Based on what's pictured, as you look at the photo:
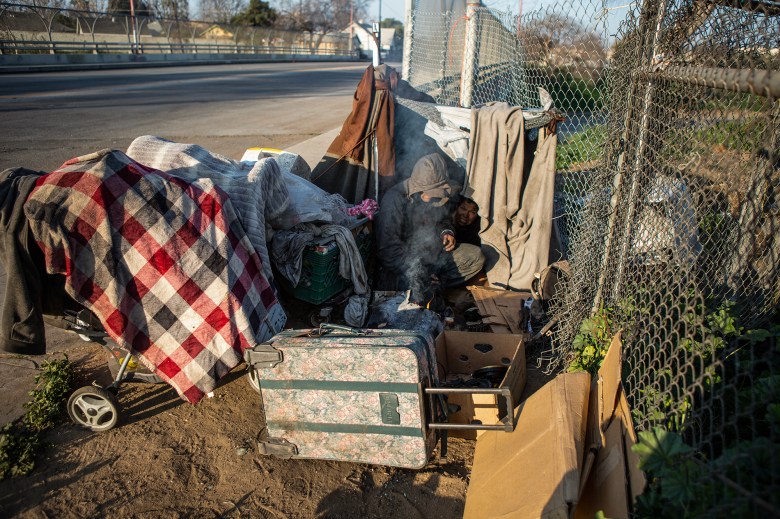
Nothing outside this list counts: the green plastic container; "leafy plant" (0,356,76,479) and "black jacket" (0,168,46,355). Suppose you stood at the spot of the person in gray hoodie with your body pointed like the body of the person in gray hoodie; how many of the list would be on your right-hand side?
3

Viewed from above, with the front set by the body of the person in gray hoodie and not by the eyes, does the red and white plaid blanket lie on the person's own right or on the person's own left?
on the person's own right
